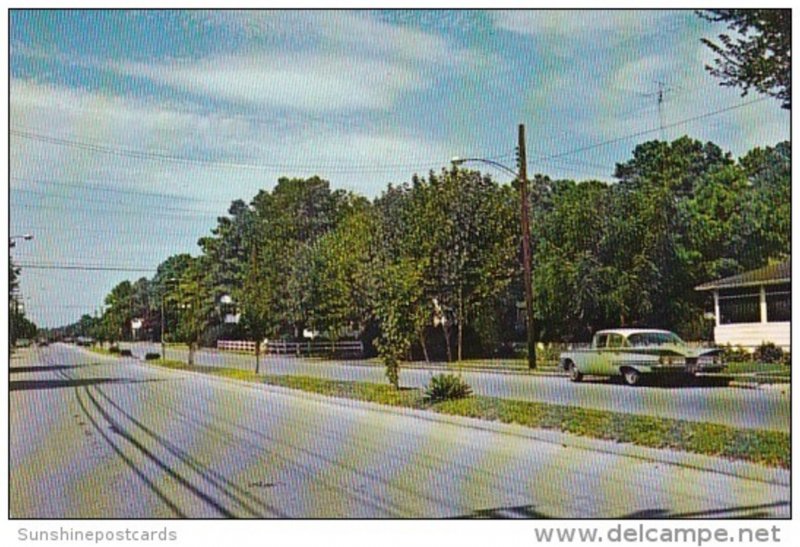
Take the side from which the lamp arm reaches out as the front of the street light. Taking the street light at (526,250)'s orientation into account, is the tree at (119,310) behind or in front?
in front

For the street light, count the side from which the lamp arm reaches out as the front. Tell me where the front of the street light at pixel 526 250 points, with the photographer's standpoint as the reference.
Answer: facing to the left of the viewer

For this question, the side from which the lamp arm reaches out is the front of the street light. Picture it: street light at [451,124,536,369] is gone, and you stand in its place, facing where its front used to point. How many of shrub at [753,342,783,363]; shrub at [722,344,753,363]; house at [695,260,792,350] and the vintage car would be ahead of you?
0

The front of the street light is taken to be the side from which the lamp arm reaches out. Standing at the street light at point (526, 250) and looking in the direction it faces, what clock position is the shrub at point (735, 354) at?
The shrub is roughly at 6 o'clock from the street light.

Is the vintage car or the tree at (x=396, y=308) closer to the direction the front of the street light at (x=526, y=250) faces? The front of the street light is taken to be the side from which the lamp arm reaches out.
the tree

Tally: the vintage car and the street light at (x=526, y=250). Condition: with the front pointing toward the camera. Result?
0

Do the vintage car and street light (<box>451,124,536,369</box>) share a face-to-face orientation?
no
